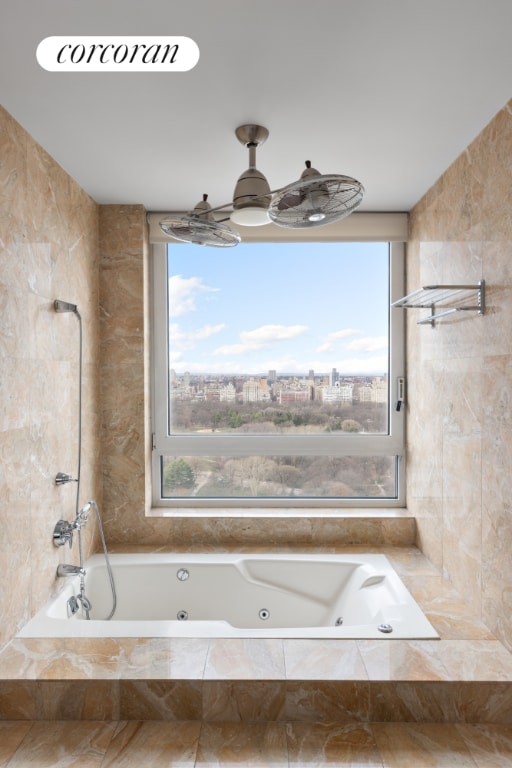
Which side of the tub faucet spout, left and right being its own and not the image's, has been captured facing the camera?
right

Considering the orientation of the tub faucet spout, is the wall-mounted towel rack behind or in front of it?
in front

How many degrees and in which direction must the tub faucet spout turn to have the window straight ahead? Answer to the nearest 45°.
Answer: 0° — it already faces it

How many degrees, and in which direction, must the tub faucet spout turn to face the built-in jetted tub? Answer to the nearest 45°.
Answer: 0° — it already faces it

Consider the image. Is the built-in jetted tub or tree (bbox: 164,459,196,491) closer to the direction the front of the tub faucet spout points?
the built-in jetted tub

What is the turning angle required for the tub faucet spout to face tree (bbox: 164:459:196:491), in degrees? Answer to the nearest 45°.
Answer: approximately 45° to its left
